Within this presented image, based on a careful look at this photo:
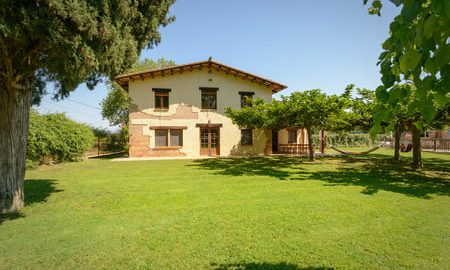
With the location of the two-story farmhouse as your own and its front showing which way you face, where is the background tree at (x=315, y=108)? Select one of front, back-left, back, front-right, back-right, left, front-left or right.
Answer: front-left

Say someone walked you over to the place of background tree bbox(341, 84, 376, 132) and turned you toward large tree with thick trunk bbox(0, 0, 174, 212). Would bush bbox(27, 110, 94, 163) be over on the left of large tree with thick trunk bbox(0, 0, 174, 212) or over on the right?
right

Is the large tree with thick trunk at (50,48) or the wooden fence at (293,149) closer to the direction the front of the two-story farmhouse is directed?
the large tree with thick trunk

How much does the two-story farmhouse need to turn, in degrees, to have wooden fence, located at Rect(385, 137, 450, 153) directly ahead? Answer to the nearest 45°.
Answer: approximately 90° to its left

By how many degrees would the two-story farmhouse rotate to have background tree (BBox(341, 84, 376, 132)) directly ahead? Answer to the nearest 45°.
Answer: approximately 45° to its left

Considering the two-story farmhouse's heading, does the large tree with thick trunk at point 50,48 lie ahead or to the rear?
ahead

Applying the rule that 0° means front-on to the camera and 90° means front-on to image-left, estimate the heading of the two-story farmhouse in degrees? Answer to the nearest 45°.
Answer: approximately 0°

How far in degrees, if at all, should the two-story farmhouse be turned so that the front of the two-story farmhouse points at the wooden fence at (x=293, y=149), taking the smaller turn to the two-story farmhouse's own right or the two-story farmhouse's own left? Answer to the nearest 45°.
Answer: approximately 90° to the two-story farmhouse's own left

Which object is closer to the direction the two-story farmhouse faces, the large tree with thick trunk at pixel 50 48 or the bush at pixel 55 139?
the large tree with thick trunk
